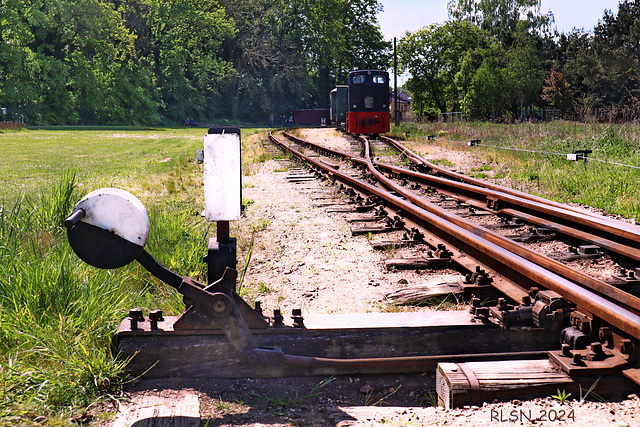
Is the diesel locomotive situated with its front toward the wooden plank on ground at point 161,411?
yes

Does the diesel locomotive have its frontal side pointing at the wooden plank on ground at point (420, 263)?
yes

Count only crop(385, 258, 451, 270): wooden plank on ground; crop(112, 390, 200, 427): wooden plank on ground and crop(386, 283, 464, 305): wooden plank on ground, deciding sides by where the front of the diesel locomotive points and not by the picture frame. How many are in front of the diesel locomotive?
3

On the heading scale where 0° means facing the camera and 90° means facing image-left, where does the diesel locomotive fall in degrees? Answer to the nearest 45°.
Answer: approximately 0°

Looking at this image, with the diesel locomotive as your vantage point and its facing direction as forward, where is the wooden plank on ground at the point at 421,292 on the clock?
The wooden plank on ground is roughly at 12 o'clock from the diesel locomotive.
